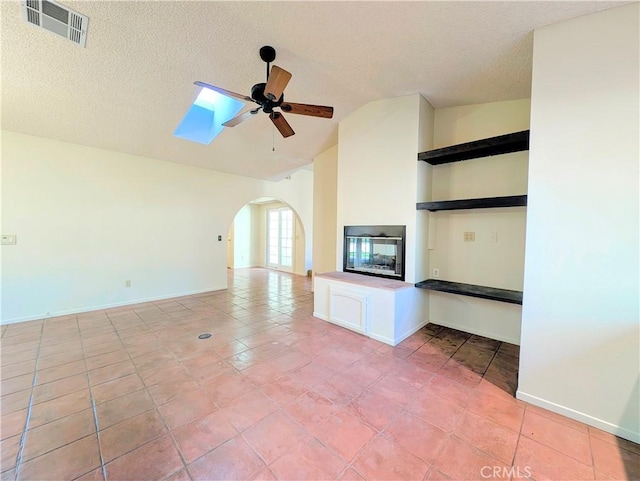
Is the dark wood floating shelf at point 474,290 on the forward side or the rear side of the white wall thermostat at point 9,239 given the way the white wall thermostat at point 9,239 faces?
on the forward side

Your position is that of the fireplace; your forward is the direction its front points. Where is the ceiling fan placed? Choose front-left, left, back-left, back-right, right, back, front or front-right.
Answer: front

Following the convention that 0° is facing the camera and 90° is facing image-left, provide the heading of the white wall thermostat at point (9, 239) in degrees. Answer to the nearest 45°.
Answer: approximately 0°

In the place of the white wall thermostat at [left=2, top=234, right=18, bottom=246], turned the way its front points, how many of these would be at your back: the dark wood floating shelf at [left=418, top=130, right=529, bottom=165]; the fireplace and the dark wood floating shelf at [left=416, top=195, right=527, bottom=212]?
0

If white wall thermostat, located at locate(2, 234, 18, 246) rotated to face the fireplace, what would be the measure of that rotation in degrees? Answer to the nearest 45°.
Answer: approximately 45° to its left

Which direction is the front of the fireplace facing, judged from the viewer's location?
facing the viewer and to the left of the viewer

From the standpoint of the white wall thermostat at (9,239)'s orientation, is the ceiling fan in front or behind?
in front
